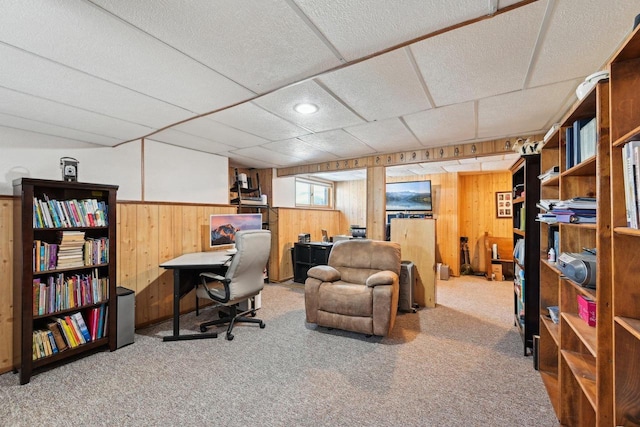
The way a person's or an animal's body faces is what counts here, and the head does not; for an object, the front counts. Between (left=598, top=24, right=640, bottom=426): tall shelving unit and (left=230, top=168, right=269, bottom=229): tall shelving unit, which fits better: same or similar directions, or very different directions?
very different directions

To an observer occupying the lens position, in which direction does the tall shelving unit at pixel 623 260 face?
facing to the left of the viewer

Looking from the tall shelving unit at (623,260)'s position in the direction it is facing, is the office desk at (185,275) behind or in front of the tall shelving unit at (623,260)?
in front

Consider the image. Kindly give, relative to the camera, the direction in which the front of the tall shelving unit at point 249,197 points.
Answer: facing the viewer and to the right of the viewer

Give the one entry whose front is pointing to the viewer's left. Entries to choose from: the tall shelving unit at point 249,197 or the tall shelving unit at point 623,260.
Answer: the tall shelving unit at point 623,260

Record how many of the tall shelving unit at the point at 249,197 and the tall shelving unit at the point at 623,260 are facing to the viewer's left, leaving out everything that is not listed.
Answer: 1

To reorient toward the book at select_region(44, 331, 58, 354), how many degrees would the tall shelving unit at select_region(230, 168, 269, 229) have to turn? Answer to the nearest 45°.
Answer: approximately 90° to its right

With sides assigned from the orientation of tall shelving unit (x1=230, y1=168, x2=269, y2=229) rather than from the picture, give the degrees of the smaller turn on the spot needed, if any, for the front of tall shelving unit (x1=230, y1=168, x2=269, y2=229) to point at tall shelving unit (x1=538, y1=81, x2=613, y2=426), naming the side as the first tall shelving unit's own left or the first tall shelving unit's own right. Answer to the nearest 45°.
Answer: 0° — it already faces it

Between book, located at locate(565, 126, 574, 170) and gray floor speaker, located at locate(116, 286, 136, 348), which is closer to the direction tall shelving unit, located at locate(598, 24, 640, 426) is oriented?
the gray floor speaker

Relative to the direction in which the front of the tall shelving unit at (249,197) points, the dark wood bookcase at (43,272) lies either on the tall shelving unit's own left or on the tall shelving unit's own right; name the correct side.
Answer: on the tall shelving unit's own right

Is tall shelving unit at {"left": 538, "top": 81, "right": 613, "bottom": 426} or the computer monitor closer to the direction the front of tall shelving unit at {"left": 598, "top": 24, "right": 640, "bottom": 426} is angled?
the computer monitor

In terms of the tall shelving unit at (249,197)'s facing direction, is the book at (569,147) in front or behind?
in front

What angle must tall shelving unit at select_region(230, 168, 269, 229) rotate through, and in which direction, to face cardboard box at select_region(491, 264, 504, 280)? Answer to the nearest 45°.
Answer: approximately 45° to its left
